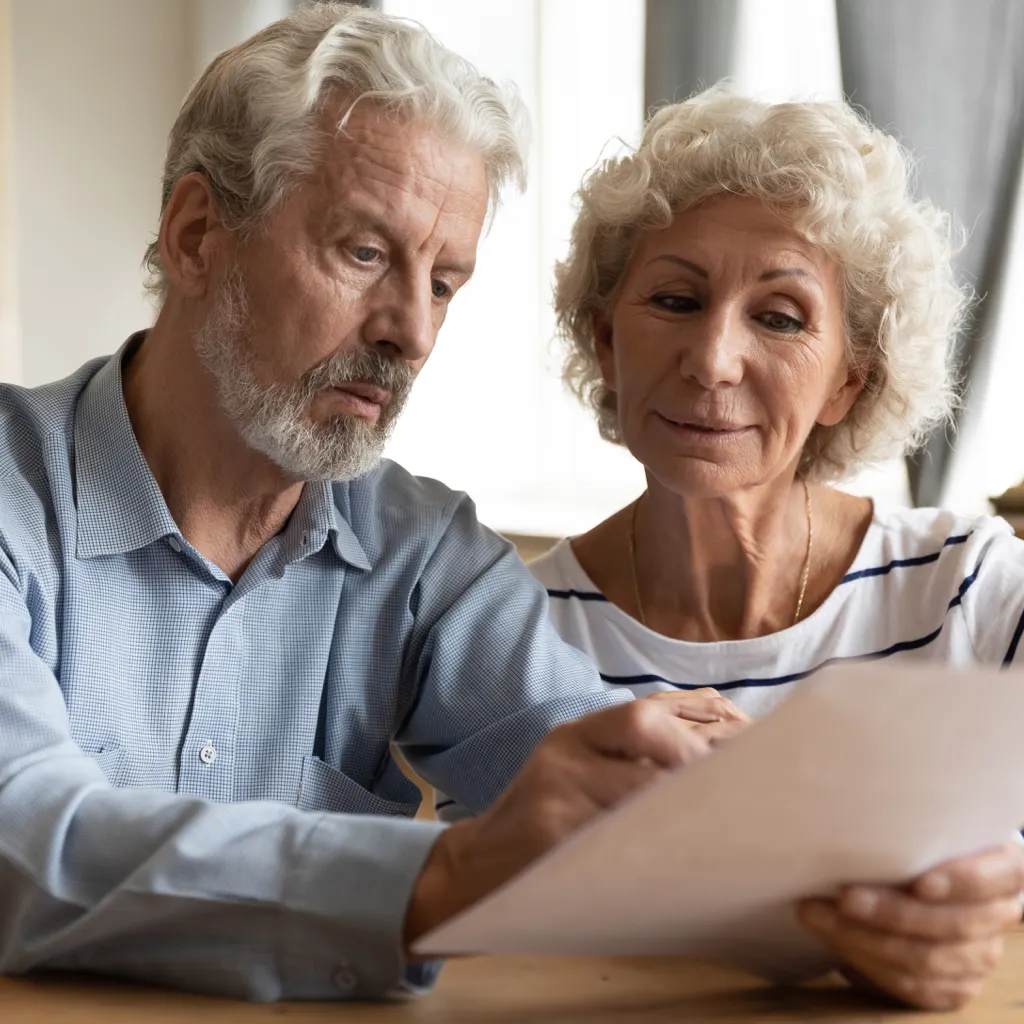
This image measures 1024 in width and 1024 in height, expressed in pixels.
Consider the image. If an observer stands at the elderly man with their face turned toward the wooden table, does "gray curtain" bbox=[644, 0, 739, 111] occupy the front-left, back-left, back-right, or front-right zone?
back-left

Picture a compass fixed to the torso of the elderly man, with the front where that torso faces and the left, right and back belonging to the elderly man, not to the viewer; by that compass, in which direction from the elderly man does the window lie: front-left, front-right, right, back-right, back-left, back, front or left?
back-left

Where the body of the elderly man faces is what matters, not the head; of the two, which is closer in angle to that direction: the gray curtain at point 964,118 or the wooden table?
the wooden table

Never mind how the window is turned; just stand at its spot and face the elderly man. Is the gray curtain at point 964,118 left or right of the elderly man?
left

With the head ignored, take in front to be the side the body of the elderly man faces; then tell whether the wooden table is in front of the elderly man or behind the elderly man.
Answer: in front

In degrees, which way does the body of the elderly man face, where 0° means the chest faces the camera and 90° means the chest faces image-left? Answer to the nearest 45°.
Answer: approximately 315°

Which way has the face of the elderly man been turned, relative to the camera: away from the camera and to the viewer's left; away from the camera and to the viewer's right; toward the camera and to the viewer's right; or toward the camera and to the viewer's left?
toward the camera and to the viewer's right

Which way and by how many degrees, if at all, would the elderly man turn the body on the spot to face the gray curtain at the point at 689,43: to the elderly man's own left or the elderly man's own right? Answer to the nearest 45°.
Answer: approximately 135° to the elderly man's own left
